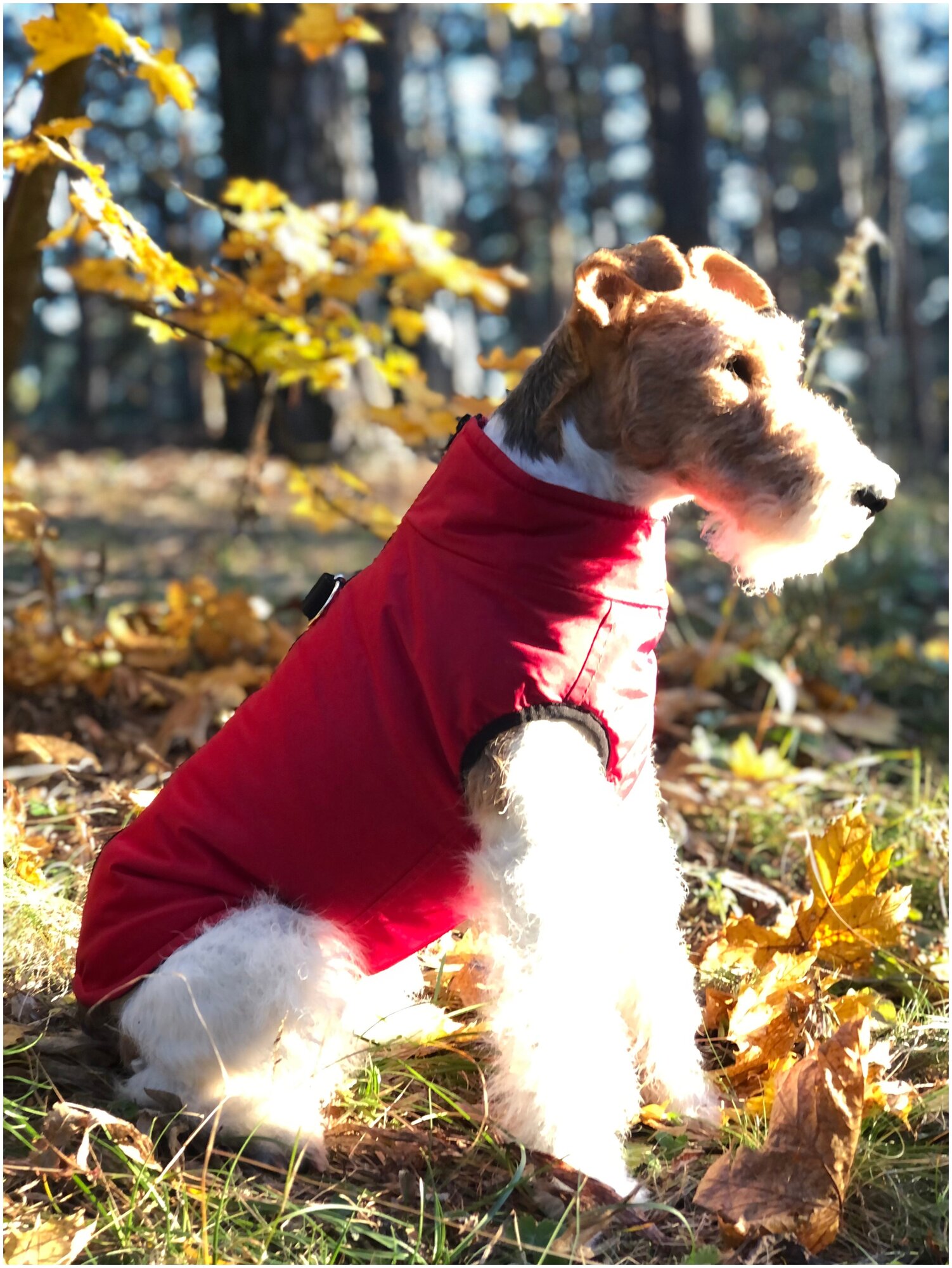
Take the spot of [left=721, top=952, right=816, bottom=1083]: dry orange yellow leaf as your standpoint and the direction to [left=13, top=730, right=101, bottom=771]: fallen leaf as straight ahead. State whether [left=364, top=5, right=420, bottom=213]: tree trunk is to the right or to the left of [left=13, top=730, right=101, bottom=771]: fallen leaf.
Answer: right

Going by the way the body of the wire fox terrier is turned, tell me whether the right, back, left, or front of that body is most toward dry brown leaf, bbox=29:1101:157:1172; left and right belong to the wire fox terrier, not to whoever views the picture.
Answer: back

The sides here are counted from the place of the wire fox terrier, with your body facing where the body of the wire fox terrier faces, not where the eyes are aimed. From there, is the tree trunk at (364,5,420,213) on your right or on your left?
on your left

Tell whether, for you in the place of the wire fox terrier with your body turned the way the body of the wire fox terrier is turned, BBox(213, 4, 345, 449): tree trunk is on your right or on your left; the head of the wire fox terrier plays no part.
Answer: on your left

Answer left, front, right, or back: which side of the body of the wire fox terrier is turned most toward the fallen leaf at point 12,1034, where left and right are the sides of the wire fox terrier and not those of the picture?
back

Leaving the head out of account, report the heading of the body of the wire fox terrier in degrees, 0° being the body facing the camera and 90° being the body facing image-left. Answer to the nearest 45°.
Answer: approximately 270°

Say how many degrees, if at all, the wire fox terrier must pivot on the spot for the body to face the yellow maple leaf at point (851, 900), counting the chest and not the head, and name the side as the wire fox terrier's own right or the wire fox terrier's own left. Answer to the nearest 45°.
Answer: approximately 45° to the wire fox terrier's own left

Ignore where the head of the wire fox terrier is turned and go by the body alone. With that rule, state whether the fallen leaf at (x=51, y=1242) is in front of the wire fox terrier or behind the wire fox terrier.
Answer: behind

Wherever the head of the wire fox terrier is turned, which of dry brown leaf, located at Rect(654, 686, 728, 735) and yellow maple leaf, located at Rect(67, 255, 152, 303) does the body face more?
the dry brown leaf

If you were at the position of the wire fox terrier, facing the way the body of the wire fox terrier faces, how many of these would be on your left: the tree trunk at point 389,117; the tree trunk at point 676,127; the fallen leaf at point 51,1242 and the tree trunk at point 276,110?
3

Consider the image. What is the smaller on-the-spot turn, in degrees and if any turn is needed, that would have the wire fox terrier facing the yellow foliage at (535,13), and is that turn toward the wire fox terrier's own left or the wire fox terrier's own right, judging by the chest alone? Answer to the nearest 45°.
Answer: approximately 90° to the wire fox terrier's own left

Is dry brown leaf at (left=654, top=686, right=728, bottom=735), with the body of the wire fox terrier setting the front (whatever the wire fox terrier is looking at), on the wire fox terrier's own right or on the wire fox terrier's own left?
on the wire fox terrier's own left
